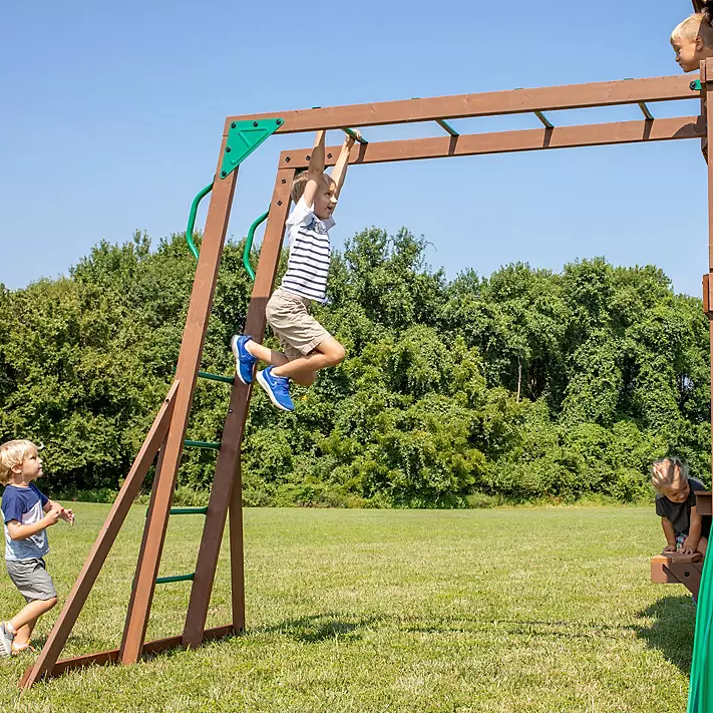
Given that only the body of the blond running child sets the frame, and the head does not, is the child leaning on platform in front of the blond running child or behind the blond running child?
in front

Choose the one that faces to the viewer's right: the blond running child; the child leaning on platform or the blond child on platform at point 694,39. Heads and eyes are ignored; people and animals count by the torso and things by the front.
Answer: the blond running child

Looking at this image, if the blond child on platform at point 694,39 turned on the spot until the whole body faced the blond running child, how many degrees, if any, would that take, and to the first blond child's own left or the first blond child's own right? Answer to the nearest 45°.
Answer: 0° — they already face them

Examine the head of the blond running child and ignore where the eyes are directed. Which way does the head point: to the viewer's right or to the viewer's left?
to the viewer's right

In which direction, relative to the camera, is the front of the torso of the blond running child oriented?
to the viewer's right

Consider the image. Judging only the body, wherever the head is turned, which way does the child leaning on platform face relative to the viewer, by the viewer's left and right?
facing the viewer and to the left of the viewer

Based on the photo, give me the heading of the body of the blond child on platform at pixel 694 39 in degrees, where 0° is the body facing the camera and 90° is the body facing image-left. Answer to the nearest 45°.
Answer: approximately 90°
